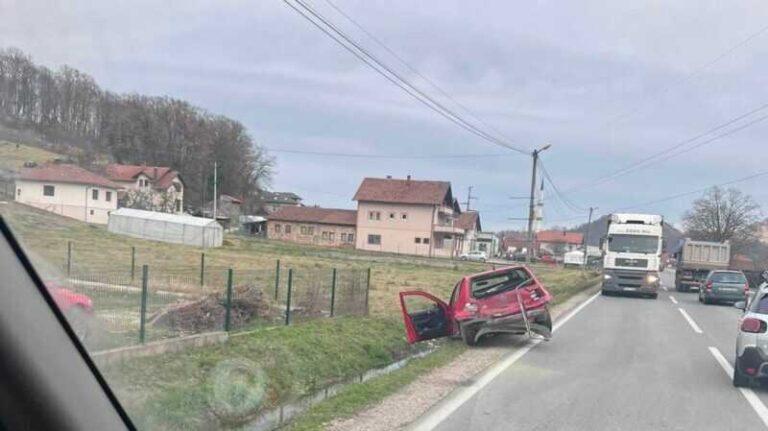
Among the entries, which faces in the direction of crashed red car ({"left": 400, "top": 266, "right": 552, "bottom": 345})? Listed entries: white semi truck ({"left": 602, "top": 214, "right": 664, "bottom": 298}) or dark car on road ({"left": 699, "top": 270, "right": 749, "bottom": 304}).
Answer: the white semi truck

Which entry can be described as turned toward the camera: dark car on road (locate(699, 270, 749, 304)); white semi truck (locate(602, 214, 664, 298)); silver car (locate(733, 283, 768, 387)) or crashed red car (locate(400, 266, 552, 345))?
the white semi truck

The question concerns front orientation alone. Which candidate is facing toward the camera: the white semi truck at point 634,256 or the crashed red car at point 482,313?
the white semi truck

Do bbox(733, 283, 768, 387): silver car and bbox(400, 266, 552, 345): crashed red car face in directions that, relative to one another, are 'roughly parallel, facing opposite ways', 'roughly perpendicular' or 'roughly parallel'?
roughly parallel

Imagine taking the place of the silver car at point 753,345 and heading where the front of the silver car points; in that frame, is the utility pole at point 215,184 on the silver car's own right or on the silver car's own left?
on the silver car's own left

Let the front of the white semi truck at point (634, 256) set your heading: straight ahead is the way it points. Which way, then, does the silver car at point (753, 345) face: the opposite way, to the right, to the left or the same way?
the opposite way

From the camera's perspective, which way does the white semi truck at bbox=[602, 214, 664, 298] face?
toward the camera

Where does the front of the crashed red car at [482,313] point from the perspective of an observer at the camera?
facing away from the viewer

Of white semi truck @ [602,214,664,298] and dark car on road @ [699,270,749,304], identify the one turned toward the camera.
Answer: the white semi truck

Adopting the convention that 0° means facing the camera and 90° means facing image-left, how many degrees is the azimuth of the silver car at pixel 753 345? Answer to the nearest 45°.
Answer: approximately 180°

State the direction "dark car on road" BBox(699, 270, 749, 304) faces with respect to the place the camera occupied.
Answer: facing away from the viewer

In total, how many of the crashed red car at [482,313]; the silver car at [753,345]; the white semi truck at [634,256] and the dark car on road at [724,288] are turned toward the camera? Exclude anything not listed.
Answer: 1

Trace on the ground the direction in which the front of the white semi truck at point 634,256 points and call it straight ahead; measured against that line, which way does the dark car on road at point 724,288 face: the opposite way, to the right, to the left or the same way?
the opposite way

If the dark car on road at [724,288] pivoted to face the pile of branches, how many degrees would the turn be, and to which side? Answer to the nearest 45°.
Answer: approximately 180°

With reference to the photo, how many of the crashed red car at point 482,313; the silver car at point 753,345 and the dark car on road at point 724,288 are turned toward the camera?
0

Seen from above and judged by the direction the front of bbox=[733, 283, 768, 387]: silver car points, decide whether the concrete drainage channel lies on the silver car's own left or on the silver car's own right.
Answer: on the silver car's own left
